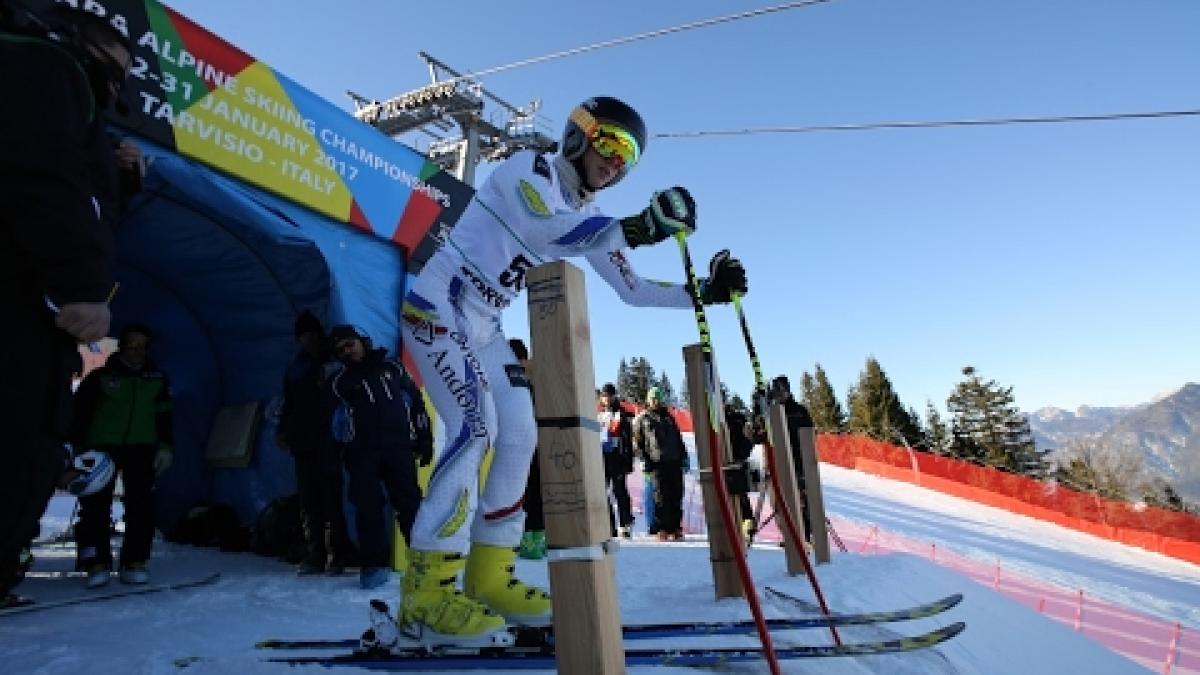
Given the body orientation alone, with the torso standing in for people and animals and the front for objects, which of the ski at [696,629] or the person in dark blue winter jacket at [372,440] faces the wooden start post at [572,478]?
the person in dark blue winter jacket

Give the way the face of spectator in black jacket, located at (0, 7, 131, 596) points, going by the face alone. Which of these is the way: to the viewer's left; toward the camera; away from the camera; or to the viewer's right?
to the viewer's right

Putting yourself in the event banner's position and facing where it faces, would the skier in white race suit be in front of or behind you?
in front

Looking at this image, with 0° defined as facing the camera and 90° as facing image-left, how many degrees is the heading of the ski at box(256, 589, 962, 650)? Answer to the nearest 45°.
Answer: approximately 270°

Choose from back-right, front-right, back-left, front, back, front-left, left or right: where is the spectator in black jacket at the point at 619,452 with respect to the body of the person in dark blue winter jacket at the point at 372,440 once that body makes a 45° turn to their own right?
back

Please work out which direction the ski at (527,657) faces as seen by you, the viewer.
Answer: facing to the right of the viewer

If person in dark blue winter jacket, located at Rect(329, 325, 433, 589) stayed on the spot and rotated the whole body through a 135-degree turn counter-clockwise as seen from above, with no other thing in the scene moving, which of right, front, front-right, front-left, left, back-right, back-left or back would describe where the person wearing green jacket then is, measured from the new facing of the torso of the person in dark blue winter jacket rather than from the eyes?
back-left

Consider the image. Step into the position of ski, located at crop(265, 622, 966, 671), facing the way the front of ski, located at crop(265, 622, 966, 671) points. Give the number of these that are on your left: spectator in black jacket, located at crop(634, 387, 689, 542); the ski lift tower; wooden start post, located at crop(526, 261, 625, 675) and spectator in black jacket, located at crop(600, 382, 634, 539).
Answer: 3

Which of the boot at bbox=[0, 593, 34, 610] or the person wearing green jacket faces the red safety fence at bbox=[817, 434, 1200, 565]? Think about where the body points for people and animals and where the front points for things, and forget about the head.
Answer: the boot

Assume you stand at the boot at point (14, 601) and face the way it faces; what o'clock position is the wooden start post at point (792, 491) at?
The wooden start post is roughly at 1 o'clock from the boot.
